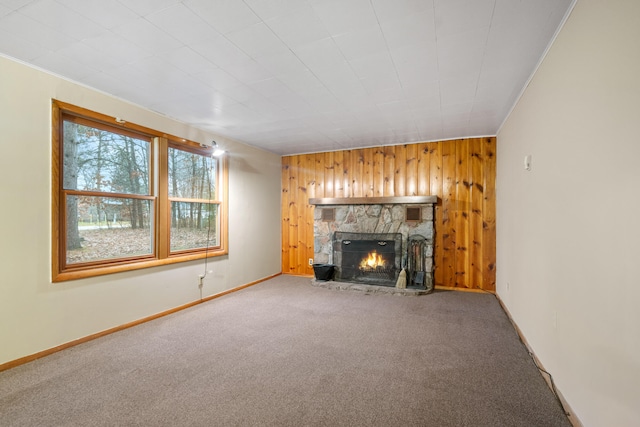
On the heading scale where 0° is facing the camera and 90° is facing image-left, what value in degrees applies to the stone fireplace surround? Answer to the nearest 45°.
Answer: approximately 0°
